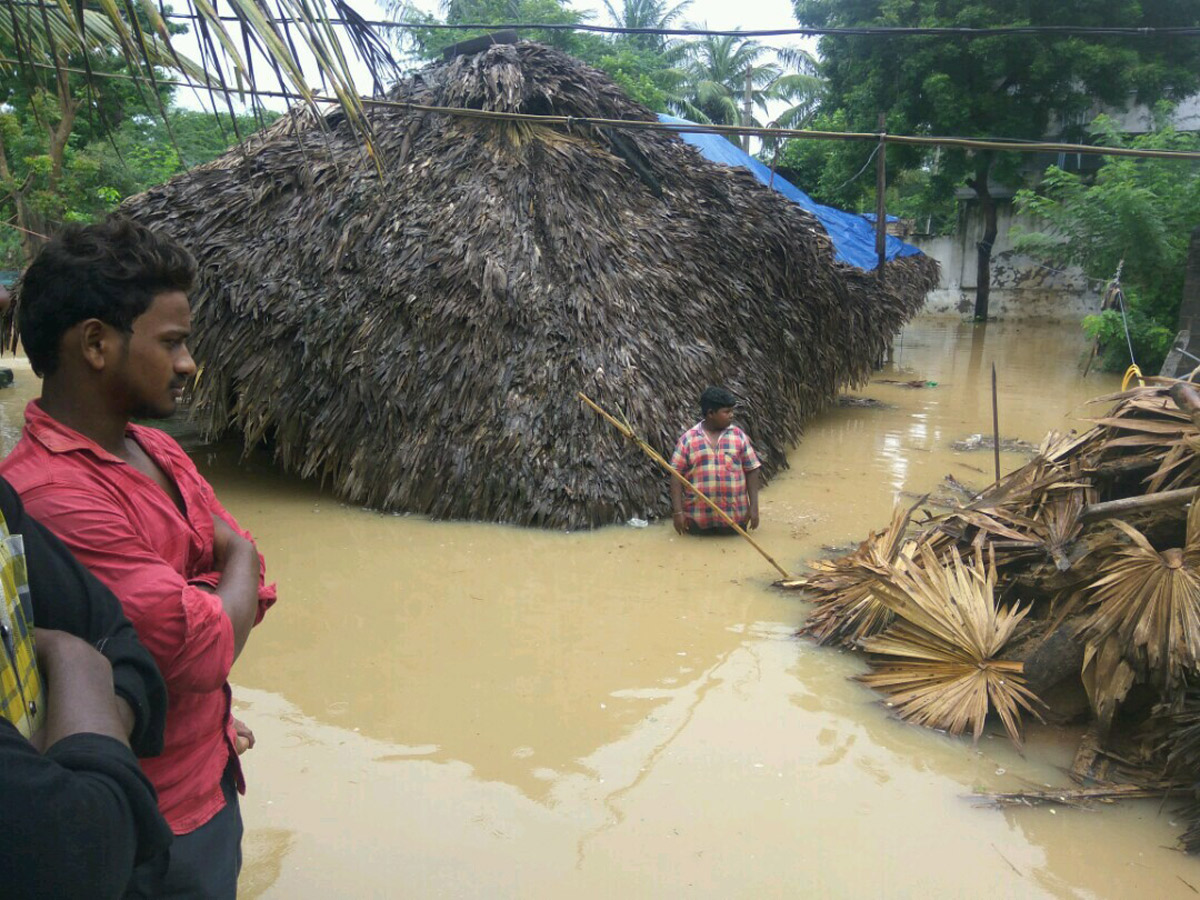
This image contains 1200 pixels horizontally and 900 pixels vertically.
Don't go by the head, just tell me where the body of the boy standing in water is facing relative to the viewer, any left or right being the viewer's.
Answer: facing the viewer

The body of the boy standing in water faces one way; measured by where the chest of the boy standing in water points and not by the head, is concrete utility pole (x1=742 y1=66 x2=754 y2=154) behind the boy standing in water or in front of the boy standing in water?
behind

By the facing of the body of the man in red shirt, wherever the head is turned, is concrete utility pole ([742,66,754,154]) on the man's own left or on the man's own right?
on the man's own left

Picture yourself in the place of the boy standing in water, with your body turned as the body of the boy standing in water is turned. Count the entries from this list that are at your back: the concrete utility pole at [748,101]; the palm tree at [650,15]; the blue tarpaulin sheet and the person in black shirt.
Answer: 3

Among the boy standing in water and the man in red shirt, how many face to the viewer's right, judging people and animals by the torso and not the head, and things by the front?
1

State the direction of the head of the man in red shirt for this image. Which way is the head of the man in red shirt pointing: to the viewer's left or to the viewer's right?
to the viewer's right

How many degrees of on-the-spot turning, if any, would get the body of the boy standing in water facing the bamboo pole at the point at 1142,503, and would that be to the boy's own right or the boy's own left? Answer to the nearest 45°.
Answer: approximately 45° to the boy's own left

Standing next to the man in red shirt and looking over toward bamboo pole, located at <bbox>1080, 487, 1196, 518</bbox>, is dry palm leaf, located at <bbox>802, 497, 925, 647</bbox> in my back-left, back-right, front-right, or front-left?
front-left

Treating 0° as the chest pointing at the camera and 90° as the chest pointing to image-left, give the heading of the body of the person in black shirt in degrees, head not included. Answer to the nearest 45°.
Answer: approximately 315°

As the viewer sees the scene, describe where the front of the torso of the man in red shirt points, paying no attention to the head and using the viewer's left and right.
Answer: facing to the right of the viewer

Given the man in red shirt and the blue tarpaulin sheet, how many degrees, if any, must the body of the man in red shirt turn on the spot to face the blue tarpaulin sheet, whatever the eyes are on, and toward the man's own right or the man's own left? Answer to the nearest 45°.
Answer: approximately 45° to the man's own left

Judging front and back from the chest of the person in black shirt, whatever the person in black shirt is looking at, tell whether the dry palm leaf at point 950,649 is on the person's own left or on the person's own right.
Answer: on the person's own left
